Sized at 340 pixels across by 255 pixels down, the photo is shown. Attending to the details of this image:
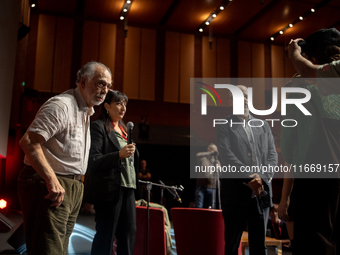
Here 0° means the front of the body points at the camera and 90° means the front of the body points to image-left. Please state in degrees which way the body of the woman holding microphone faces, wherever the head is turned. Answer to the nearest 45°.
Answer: approximately 315°

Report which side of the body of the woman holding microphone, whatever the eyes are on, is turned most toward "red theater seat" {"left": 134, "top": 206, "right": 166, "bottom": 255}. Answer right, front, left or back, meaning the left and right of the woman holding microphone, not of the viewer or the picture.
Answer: left

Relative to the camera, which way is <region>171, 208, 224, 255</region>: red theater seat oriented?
away from the camera

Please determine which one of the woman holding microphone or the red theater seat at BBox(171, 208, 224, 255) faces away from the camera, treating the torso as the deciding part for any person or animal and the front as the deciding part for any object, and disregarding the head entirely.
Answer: the red theater seat

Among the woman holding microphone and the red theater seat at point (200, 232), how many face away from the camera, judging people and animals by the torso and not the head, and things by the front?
1

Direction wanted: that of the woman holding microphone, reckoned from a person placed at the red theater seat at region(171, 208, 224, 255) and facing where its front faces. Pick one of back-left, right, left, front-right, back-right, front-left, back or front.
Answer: back-left

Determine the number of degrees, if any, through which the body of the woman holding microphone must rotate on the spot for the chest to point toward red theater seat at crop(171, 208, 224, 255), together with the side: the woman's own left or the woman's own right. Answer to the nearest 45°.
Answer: approximately 90° to the woman's own left
